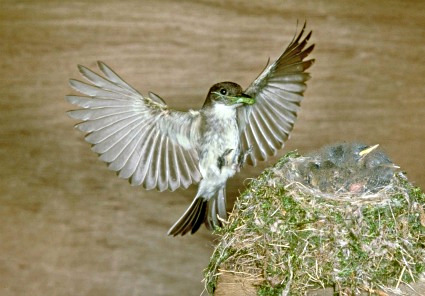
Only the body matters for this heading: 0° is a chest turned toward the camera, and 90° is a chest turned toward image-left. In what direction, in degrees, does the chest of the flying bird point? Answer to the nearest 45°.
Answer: approximately 315°
